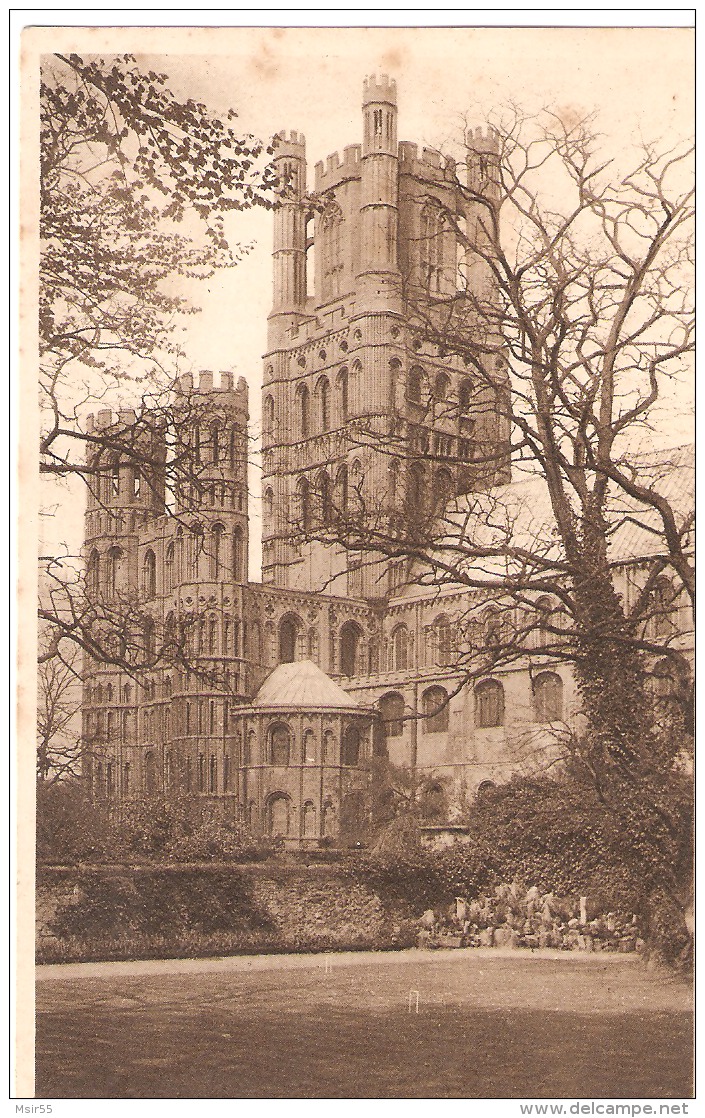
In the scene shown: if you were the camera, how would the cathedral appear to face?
facing away from the viewer and to the left of the viewer
